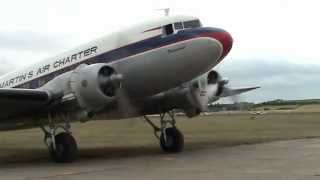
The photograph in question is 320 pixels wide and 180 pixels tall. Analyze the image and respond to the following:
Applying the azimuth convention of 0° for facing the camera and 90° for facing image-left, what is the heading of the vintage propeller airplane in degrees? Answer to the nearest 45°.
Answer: approximately 315°
